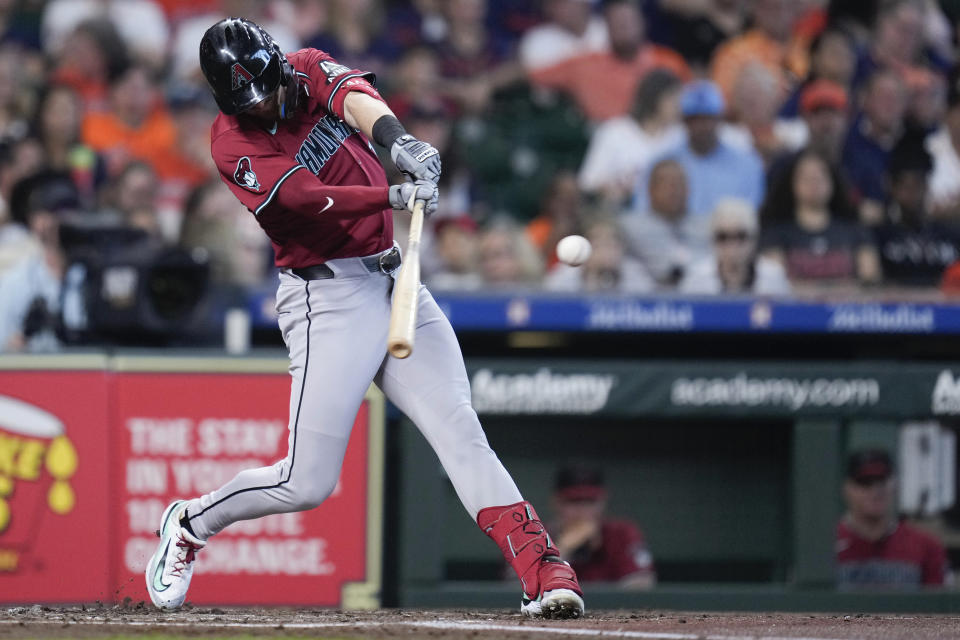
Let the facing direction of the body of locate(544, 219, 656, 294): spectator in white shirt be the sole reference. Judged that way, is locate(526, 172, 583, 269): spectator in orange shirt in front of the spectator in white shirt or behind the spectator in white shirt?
behind

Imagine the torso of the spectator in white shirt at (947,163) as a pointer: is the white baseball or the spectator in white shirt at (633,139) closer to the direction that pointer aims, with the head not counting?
the white baseball

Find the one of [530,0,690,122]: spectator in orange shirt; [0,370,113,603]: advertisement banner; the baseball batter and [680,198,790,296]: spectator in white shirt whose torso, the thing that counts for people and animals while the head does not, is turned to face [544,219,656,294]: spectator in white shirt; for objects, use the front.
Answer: the spectator in orange shirt

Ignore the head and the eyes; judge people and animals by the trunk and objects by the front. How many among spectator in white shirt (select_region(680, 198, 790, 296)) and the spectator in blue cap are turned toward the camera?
2

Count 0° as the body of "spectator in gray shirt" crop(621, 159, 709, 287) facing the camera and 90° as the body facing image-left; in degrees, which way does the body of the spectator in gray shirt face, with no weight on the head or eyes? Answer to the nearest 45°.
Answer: approximately 0°

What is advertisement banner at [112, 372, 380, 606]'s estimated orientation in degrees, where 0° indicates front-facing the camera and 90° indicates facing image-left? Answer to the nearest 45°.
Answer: approximately 0°

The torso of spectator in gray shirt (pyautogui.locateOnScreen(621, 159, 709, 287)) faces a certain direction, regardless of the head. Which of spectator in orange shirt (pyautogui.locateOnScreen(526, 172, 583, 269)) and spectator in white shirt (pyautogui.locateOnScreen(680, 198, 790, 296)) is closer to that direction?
the spectator in white shirt
